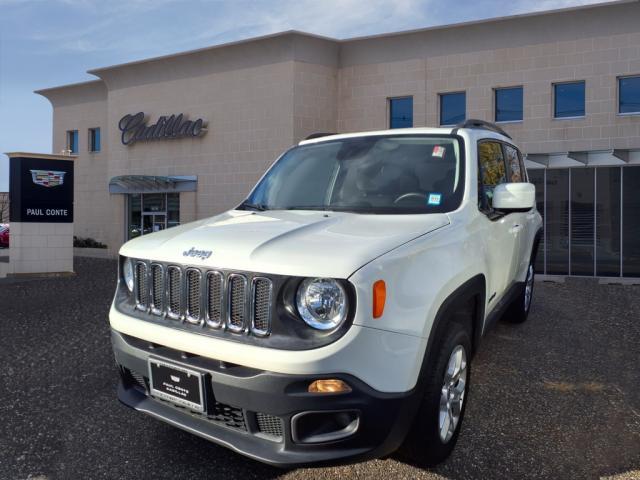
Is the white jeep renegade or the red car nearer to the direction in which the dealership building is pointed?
the white jeep renegade

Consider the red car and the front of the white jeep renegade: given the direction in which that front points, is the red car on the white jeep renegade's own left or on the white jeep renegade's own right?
on the white jeep renegade's own right

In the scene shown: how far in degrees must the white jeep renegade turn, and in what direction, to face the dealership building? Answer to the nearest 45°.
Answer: approximately 135° to its right

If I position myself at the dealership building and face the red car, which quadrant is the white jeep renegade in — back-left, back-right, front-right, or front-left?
back-left

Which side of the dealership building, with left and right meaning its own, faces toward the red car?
right

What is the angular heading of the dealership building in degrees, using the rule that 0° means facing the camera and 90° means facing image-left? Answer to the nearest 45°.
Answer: approximately 45°
